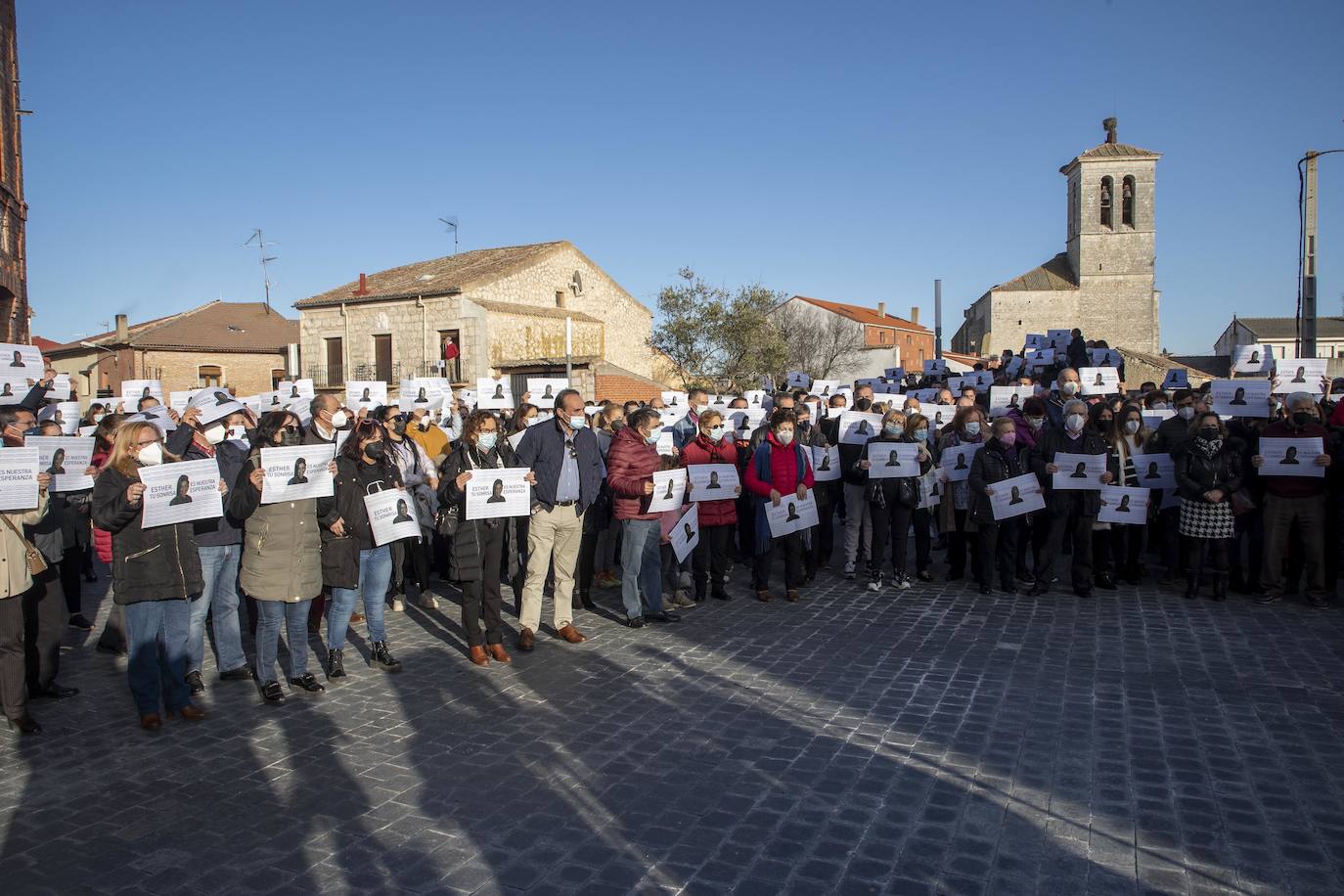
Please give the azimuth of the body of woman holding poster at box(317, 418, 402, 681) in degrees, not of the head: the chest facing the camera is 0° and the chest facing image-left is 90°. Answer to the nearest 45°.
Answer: approximately 315°

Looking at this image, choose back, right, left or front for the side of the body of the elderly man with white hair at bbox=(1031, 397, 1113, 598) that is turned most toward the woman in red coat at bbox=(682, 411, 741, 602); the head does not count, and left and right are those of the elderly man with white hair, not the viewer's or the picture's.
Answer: right

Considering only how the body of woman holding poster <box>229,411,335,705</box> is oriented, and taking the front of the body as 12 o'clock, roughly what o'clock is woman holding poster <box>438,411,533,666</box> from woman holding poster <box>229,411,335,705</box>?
woman holding poster <box>438,411,533,666</box> is roughly at 10 o'clock from woman holding poster <box>229,411,335,705</box>.

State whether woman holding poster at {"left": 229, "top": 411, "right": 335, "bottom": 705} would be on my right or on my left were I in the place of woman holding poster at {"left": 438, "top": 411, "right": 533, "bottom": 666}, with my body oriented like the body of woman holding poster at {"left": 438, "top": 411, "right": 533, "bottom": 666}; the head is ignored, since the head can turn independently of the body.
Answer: on my right

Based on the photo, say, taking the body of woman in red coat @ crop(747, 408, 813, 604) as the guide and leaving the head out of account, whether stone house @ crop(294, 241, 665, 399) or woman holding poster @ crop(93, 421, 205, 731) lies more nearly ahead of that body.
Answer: the woman holding poster

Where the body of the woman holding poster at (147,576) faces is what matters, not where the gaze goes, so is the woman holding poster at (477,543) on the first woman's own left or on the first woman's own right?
on the first woman's own left

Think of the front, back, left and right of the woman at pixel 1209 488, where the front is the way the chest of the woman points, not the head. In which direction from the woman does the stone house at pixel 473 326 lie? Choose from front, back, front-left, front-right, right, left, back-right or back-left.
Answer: back-right

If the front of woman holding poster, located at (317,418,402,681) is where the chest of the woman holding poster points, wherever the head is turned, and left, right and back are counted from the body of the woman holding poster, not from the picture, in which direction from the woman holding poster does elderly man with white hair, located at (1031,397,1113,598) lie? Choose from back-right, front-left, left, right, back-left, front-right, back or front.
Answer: front-left

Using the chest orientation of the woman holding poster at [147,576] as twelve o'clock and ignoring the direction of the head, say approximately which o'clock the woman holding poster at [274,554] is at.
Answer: the woman holding poster at [274,554] is roughly at 10 o'clock from the woman holding poster at [147,576].

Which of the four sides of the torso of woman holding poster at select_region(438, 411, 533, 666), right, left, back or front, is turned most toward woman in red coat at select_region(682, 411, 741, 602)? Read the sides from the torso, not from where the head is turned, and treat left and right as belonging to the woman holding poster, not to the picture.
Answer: left
